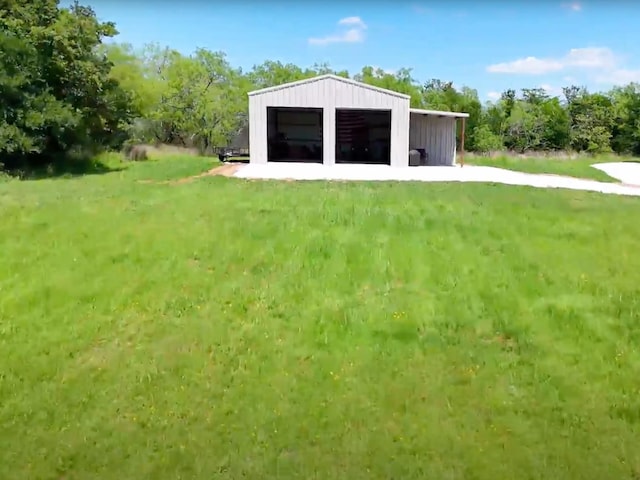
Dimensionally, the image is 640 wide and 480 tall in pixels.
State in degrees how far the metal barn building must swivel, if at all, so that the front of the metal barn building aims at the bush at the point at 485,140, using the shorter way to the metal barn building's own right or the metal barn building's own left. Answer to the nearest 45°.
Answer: approximately 135° to the metal barn building's own left

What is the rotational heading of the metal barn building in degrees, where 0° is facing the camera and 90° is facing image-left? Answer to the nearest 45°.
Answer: approximately 0°

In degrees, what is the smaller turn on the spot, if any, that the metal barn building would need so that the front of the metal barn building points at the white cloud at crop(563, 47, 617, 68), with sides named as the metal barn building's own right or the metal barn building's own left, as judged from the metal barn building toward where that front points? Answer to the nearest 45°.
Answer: approximately 135° to the metal barn building's own left

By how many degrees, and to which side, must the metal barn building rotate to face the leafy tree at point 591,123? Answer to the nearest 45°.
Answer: approximately 135° to its left

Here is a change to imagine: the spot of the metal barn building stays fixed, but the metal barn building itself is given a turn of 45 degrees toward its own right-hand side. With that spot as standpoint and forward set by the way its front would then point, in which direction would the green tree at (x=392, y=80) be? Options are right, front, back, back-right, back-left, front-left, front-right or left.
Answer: back-right

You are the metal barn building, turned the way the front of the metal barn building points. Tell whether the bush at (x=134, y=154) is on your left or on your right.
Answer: on your right

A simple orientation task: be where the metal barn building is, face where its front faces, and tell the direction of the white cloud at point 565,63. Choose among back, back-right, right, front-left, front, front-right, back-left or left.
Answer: back-left
